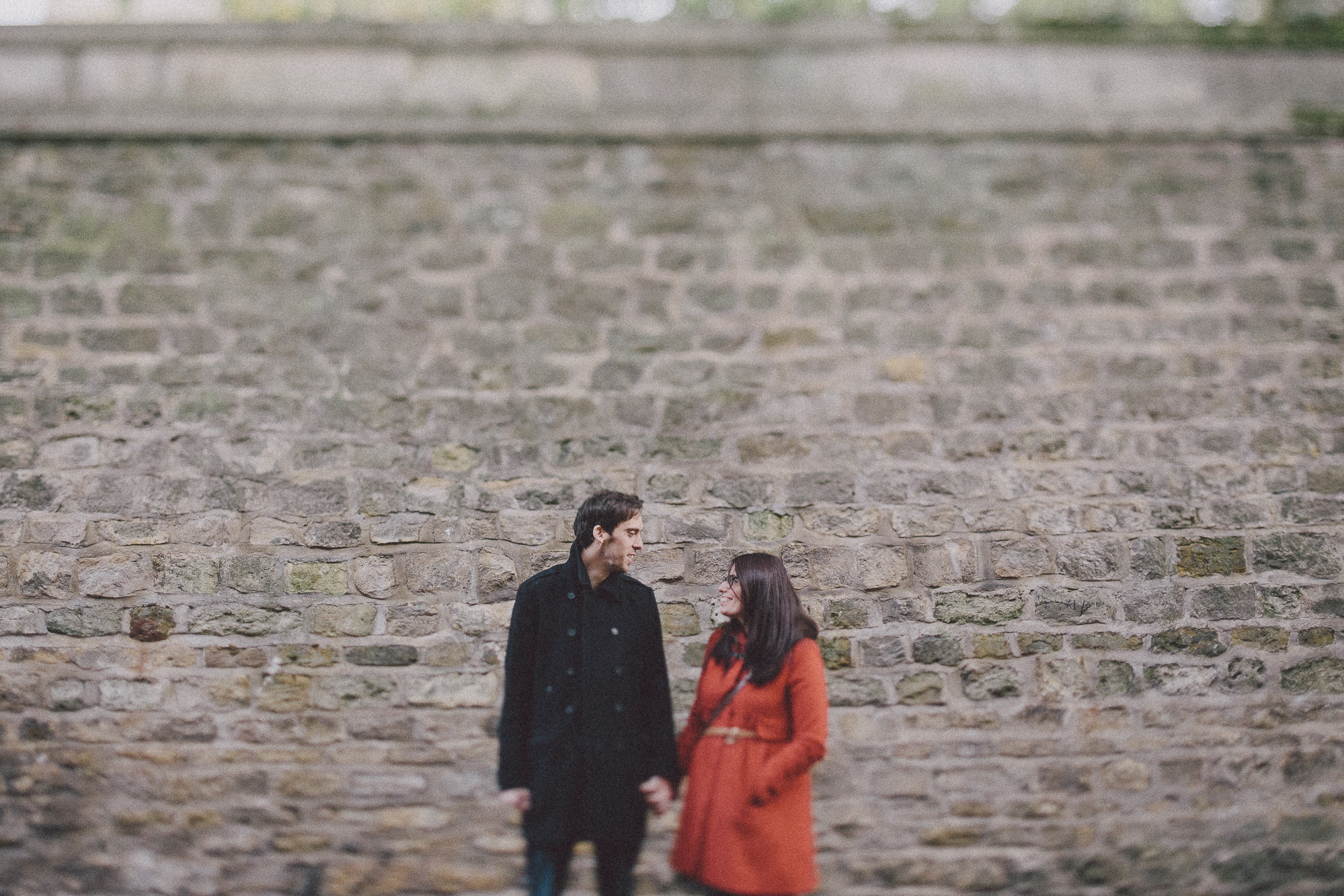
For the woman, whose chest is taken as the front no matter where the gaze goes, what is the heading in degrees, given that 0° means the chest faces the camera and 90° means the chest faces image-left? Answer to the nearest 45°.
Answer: approximately 45°

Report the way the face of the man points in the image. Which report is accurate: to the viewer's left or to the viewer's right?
to the viewer's right

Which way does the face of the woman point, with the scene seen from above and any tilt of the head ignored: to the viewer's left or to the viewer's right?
to the viewer's left

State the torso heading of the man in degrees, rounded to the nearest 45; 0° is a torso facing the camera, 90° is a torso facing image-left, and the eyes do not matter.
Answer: approximately 0°
